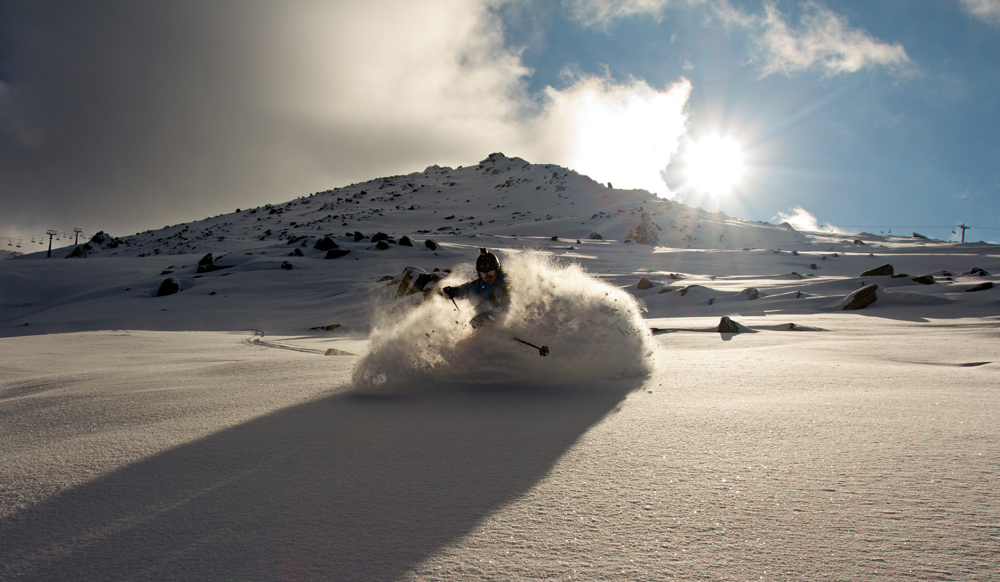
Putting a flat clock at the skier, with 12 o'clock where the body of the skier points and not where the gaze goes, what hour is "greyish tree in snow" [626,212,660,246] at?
The greyish tree in snow is roughly at 5 o'clock from the skier.

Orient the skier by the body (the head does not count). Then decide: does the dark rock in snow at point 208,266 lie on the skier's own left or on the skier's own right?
on the skier's own right

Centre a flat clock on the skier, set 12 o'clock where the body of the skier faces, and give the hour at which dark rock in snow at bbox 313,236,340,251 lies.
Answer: The dark rock in snow is roughly at 4 o'clock from the skier.

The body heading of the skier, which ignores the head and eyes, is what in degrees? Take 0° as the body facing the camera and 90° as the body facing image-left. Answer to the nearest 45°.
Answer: approximately 45°

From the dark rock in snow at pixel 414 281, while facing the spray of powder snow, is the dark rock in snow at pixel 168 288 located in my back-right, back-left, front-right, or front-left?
back-right

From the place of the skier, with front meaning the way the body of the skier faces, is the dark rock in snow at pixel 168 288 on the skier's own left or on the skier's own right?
on the skier's own right

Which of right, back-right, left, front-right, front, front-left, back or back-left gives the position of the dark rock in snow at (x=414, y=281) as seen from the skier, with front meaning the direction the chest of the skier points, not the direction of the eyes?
back-right
